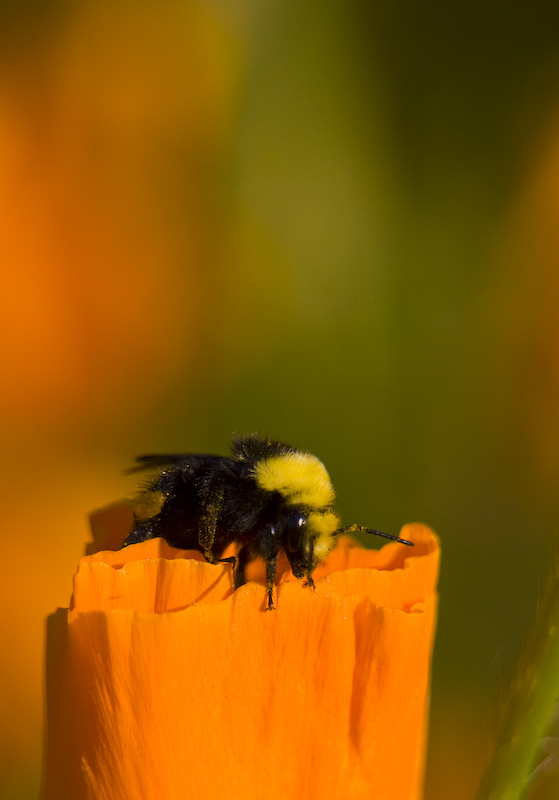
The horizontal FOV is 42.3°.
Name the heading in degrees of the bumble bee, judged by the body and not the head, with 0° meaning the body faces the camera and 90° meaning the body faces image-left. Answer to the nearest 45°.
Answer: approximately 270°
